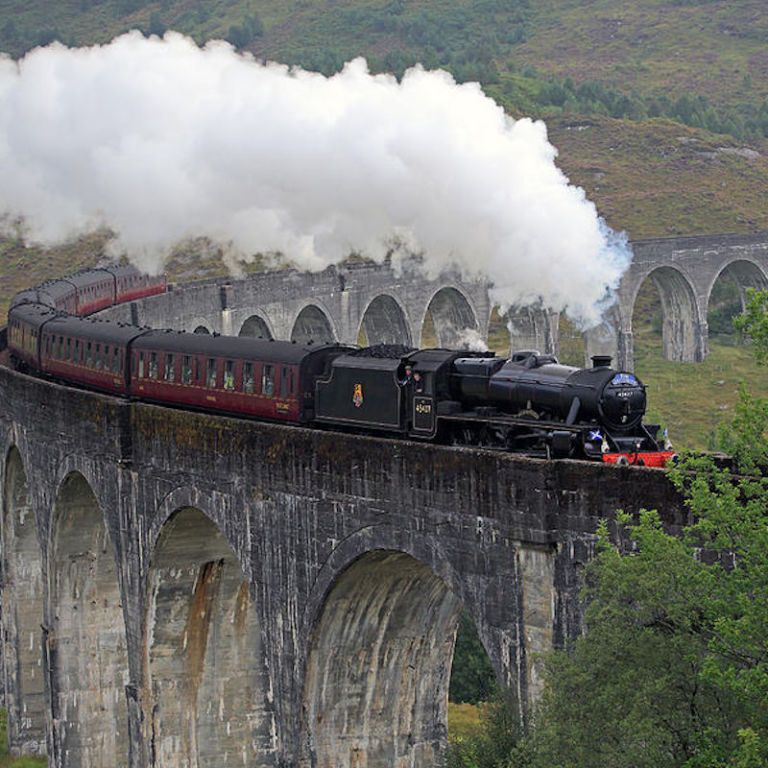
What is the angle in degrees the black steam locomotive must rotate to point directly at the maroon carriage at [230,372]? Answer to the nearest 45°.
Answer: approximately 180°

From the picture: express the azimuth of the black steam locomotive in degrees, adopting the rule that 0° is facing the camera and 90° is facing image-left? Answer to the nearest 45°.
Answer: approximately 315°

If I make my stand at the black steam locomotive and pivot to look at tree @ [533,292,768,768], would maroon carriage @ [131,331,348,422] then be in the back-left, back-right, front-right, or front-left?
back-right

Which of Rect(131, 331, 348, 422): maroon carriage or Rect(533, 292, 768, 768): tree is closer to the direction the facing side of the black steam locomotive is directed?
the tree

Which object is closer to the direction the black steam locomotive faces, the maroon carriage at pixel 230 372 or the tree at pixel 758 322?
the tree

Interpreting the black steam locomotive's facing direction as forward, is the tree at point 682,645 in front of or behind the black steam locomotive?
in front

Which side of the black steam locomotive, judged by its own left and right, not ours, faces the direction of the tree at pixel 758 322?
front
